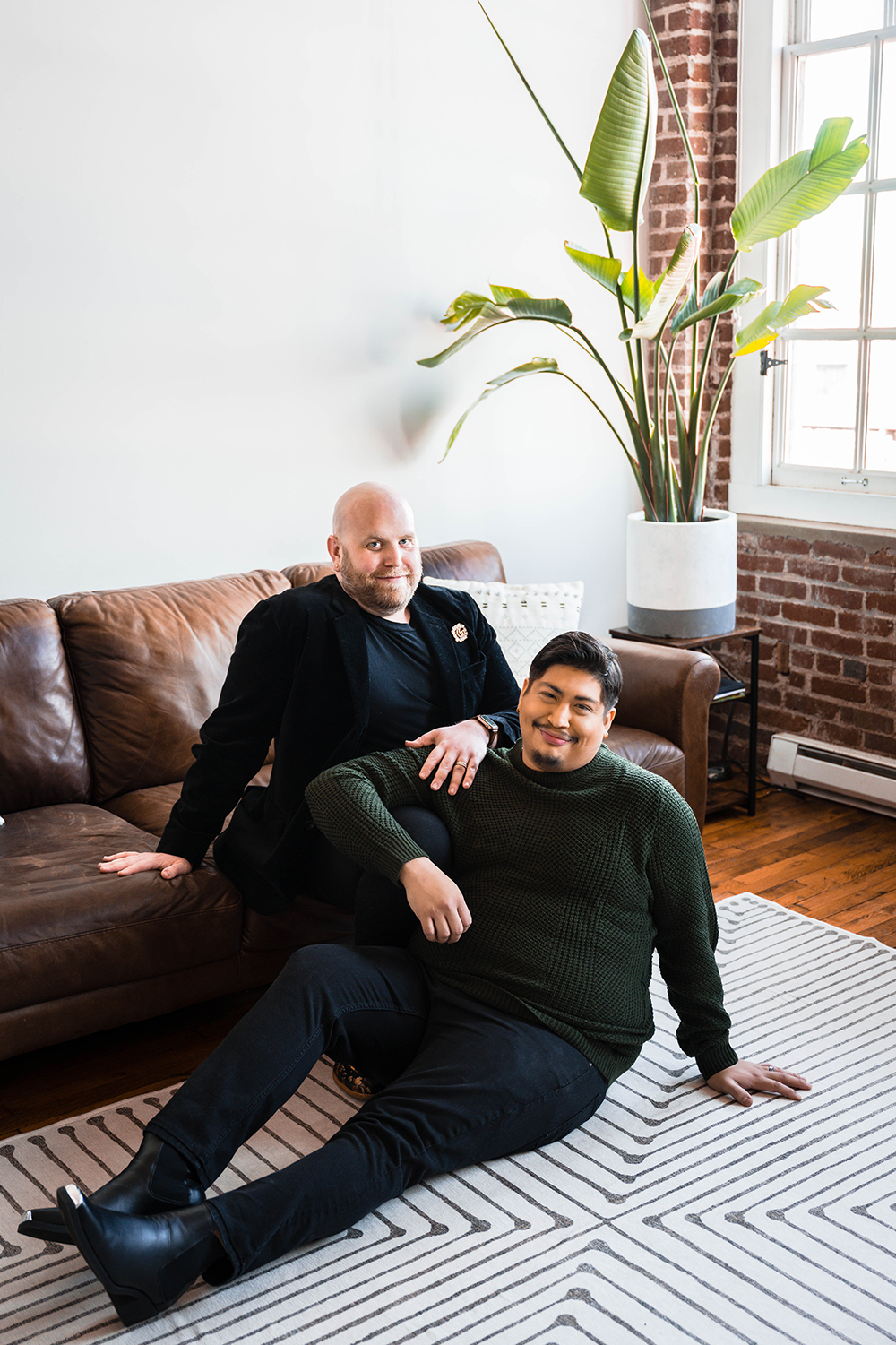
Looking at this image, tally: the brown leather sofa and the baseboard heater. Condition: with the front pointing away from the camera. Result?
0

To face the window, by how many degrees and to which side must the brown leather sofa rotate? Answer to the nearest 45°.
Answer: approximately 90° to its left

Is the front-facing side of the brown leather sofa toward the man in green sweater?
yes

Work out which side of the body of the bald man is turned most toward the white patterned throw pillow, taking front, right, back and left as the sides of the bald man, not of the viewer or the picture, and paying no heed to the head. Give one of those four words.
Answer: left

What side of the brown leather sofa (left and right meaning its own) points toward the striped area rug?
front

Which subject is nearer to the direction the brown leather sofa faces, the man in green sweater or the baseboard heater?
the man in green sweater

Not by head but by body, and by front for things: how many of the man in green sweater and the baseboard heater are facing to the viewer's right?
0
